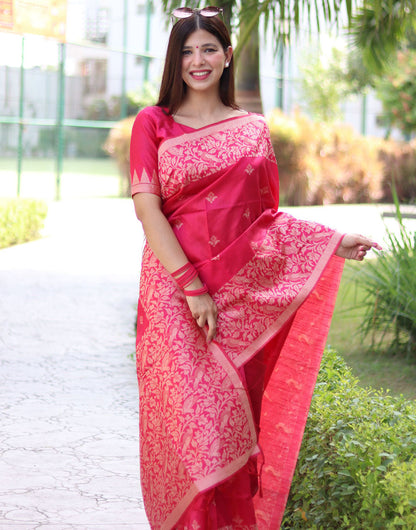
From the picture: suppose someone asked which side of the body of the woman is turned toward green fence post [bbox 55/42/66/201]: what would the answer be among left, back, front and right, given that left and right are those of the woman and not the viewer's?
back

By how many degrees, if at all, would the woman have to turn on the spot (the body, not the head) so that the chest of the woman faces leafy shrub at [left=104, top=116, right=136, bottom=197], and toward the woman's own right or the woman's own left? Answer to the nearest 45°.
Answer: approximately 180°

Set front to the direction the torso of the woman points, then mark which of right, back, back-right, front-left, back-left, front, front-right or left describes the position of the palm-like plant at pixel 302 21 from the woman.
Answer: back

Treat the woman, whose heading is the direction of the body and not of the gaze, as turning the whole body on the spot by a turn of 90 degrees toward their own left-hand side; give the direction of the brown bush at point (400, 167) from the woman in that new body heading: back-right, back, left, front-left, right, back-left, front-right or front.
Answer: left

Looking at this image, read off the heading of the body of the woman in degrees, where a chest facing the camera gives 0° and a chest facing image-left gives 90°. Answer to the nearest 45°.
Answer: approximately 0°

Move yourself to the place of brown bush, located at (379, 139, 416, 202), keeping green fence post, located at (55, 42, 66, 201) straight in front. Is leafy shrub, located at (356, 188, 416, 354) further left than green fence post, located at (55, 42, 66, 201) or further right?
left

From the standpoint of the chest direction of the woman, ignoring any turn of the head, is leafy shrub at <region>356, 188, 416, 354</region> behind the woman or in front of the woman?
behind
